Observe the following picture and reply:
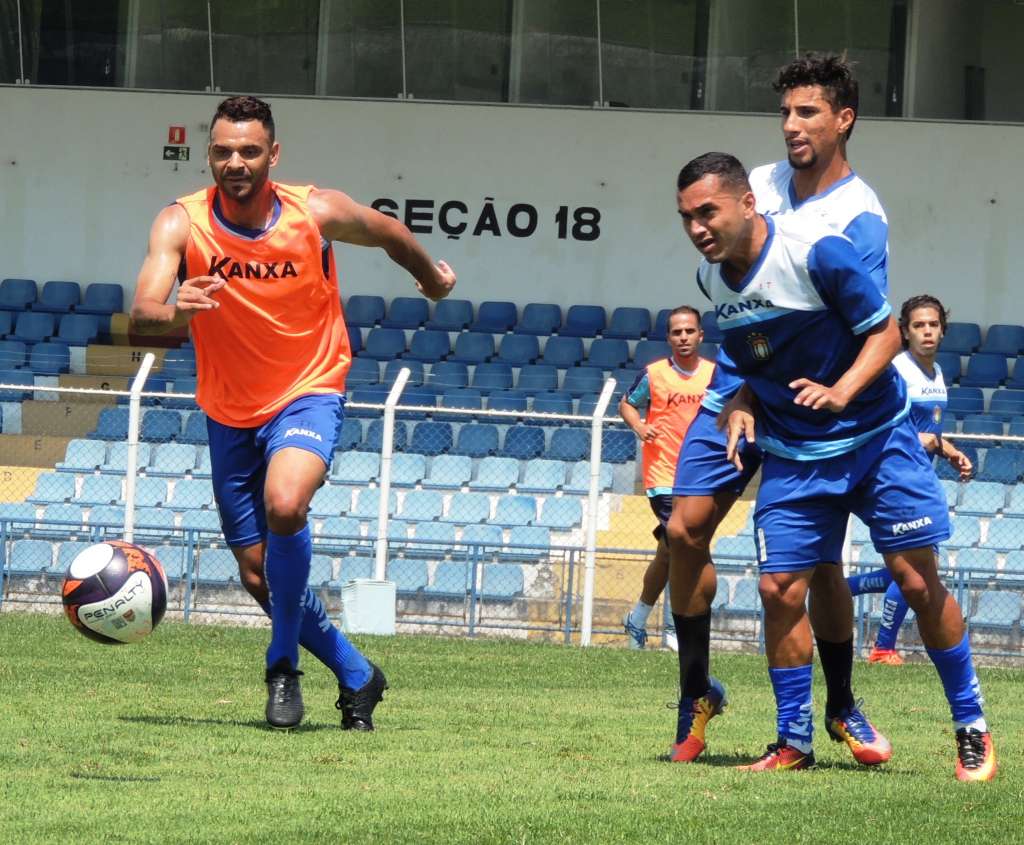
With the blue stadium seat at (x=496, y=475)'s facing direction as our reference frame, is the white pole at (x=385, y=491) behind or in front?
in front

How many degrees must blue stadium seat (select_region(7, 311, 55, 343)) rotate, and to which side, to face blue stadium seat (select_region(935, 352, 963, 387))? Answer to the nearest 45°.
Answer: approximately 45° to its left

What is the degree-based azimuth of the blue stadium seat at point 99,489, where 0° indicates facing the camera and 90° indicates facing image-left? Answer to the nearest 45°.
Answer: approximately 45°

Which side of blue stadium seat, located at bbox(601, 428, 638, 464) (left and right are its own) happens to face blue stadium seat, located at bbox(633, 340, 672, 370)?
back

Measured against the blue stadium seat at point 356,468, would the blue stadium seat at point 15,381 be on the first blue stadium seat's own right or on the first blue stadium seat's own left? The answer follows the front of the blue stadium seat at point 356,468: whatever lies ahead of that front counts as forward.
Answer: on the first blue stadium seat's own right

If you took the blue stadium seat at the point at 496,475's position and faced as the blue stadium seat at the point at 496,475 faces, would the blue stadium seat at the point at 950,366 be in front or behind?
behind

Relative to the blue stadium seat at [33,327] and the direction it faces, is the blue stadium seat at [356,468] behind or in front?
in front

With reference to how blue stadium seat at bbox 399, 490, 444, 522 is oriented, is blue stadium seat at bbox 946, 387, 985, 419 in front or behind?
behind

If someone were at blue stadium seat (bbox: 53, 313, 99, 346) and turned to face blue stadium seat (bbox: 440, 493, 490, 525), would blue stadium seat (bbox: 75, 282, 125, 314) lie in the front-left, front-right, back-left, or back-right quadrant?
back-left

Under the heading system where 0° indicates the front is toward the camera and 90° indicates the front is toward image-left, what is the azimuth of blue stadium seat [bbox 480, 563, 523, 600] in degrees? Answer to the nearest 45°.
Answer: approximately 0°
